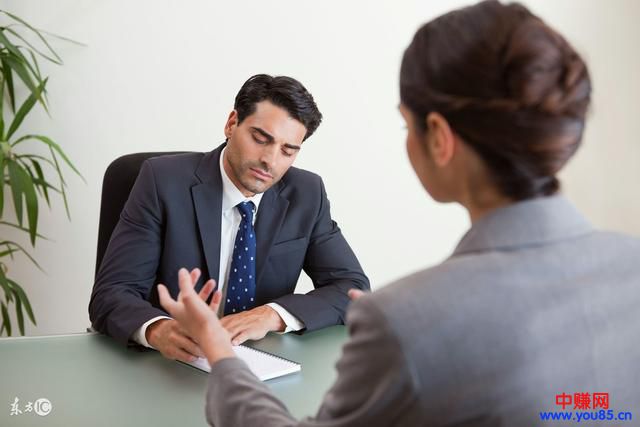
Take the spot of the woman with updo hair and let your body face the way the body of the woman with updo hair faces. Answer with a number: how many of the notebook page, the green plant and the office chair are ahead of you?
3

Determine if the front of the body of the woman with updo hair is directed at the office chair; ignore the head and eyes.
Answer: yes

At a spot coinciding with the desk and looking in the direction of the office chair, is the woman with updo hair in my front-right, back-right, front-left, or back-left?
back-right

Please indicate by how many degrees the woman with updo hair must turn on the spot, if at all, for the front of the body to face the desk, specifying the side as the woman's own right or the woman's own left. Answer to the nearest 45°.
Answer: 0° — they already face it

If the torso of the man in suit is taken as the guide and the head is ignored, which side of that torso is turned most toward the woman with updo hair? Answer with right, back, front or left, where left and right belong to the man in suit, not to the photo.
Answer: front

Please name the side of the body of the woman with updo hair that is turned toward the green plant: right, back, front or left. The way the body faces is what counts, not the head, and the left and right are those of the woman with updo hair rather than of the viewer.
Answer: front

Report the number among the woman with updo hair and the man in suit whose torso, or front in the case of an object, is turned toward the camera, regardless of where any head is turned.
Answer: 1

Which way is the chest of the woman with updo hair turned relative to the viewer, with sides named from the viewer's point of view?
facing away from the viewer and to the left of the viewer

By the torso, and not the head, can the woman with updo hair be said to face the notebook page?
yes

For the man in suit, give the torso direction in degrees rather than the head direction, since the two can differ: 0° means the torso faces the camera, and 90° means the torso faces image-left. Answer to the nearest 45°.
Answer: approximately 0°

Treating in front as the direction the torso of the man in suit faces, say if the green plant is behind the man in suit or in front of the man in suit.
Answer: behind

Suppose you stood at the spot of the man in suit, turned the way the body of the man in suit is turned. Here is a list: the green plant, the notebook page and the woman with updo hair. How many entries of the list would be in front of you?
2

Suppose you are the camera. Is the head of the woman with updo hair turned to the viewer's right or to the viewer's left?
to the viewer's left
